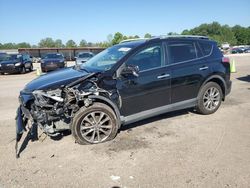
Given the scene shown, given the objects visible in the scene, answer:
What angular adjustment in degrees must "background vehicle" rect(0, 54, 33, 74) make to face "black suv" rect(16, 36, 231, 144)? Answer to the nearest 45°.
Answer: approximately 45° to its left

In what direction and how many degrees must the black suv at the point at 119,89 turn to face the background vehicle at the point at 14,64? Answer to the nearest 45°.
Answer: approximately 90° to its right

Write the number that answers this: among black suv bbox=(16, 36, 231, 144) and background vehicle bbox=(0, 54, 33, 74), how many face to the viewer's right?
0
